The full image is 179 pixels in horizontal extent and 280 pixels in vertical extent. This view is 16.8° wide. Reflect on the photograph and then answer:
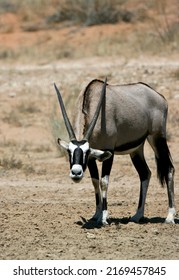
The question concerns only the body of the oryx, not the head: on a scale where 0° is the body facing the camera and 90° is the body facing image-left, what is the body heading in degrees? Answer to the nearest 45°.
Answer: approximately 45°
